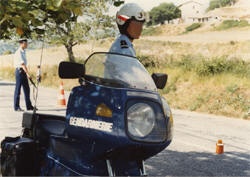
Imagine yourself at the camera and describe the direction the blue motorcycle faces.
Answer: facing the viewer and to the right of the viewer

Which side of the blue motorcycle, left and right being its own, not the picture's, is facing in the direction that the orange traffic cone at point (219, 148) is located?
left

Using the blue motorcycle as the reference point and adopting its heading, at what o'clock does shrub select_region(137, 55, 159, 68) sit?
The shrub is roughly at 8 o'clock from the blue motorcycle.

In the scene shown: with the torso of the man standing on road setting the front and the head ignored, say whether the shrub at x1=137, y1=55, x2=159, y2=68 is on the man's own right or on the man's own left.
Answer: on the man's own left

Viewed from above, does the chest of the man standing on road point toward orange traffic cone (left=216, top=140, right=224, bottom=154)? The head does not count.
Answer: no

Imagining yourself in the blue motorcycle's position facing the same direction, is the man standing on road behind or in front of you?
behind

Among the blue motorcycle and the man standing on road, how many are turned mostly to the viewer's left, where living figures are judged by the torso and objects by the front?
0

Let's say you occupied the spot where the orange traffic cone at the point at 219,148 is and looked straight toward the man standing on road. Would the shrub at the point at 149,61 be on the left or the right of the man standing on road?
right
